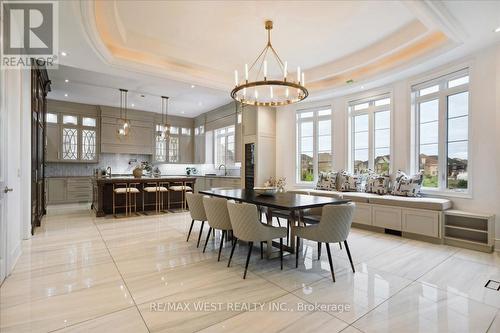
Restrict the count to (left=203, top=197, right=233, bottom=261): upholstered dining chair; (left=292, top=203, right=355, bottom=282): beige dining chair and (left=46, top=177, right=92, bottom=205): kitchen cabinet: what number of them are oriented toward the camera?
1

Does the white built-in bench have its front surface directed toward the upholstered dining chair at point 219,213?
yes

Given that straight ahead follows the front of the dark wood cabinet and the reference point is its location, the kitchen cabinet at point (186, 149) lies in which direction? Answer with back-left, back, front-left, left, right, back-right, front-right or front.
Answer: front-left

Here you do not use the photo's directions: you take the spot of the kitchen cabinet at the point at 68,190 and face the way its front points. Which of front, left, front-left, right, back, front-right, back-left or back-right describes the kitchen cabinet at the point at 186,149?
left

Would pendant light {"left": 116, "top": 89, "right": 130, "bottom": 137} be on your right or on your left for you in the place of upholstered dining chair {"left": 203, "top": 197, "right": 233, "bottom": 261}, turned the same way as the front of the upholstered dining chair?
on your left

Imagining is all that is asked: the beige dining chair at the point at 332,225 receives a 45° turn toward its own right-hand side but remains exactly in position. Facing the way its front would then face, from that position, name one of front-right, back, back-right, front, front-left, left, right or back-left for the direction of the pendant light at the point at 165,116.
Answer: front-left

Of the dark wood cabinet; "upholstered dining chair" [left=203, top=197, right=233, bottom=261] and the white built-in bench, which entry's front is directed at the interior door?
the white built-in bench

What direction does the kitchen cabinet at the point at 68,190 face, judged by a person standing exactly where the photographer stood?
facing the viewer

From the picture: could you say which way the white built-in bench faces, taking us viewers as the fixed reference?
facing the viewer and to the left of the viewer

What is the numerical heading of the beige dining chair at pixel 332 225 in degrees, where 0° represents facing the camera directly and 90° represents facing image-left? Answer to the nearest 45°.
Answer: approximately 135°

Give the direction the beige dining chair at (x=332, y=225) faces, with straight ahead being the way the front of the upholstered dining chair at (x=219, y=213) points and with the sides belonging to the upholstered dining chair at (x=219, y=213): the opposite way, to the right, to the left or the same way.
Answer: to the left

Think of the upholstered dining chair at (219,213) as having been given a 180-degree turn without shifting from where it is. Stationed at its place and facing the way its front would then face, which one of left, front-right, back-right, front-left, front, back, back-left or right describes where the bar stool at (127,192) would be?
right

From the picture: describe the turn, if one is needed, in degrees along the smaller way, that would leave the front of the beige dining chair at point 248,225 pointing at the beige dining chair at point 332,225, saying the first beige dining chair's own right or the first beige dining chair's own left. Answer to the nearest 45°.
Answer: approximately 45° to the first beige dining chair's own right

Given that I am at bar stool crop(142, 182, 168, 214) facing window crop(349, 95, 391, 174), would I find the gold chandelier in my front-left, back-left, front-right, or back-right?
front-right

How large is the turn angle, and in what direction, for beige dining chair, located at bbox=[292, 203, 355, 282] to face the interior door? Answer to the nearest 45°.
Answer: approximately 45° to its left

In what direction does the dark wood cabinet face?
to the viewer's right

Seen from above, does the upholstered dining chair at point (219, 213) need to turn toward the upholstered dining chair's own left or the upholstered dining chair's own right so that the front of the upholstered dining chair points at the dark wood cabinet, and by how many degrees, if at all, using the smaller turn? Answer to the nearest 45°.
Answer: approximately 90° to the upholstered dining chair's own left

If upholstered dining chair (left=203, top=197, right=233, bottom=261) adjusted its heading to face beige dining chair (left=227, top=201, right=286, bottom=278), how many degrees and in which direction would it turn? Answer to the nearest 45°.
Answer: approximately 90° to its right

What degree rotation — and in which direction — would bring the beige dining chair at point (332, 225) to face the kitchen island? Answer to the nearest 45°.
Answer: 0° — it already faces it

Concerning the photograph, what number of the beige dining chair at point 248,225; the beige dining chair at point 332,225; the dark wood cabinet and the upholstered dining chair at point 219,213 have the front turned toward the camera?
0
